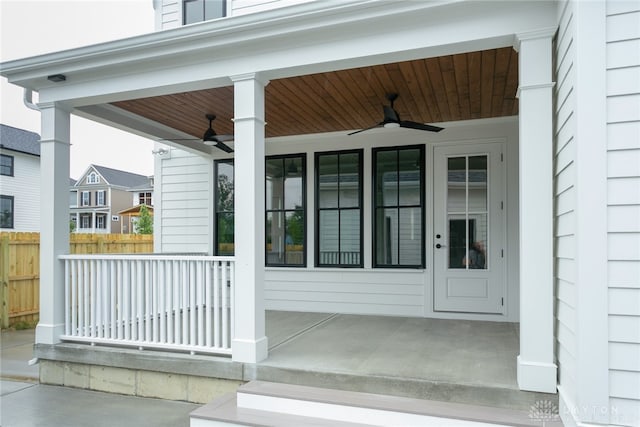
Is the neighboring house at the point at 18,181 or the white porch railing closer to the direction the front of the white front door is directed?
the white porch railing

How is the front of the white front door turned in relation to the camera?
facing the viewer

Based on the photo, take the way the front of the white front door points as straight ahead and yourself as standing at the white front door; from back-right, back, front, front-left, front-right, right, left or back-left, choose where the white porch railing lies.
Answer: front-right

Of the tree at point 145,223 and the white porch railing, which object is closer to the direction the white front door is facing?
the white porch railing

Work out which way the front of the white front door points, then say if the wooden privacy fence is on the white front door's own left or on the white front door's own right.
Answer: on the white front door's own right

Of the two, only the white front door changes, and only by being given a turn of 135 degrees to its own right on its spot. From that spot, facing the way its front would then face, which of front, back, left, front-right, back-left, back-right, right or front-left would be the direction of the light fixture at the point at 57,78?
left

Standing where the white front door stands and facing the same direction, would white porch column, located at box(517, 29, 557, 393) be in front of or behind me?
in front
